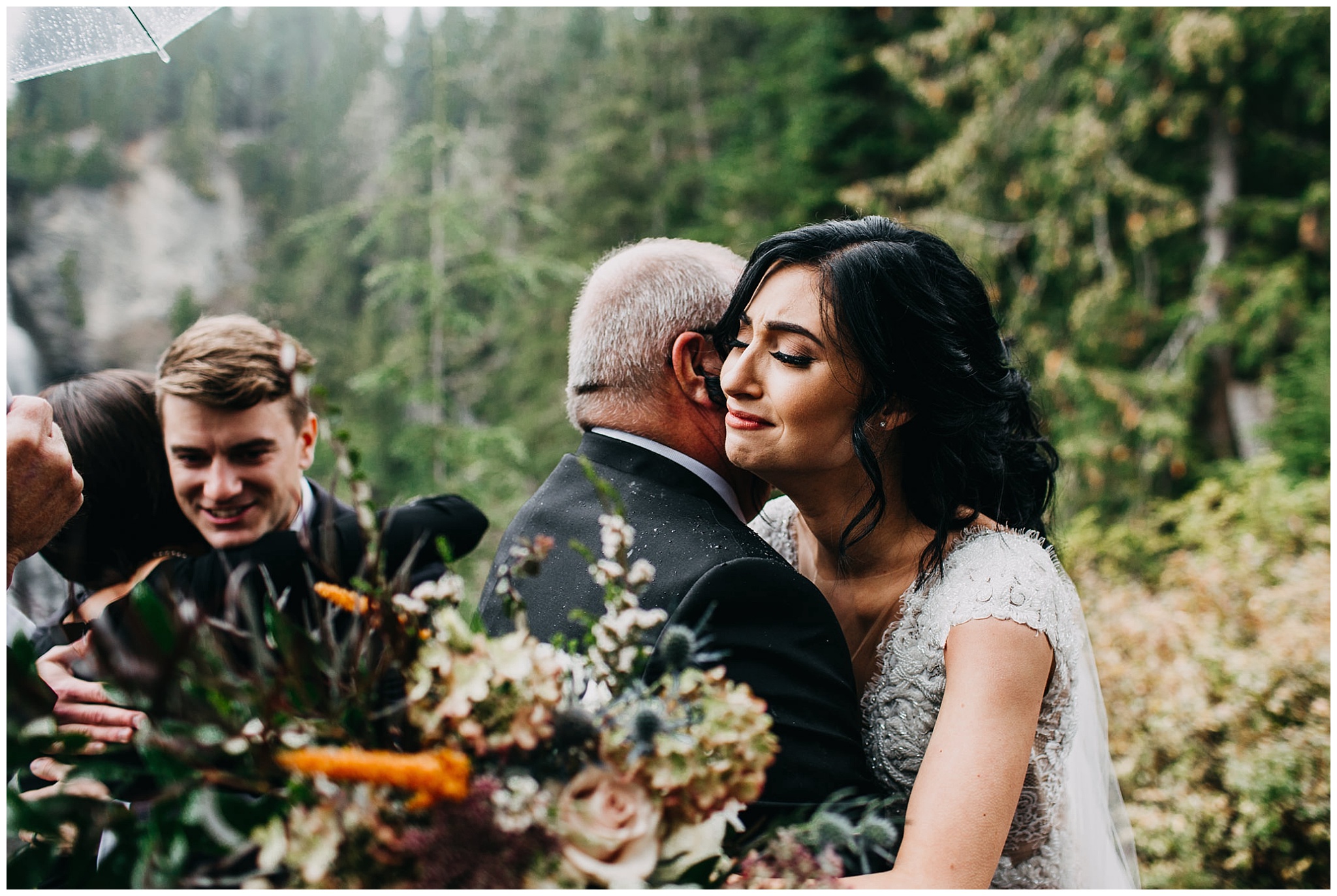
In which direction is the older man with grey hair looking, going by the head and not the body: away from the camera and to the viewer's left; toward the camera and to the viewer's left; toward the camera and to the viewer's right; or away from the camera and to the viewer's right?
away from the camera and to the viewer's right

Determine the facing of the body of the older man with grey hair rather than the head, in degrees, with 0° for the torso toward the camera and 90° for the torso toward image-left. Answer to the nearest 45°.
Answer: approximately 225°

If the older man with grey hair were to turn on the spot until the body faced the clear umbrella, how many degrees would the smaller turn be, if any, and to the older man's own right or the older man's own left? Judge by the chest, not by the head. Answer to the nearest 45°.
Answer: approximately 135° to the older man's own left

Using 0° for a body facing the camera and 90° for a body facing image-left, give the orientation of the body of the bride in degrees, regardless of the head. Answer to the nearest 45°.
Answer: approximately 45°

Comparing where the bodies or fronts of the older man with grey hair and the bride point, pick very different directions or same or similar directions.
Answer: very different directions
